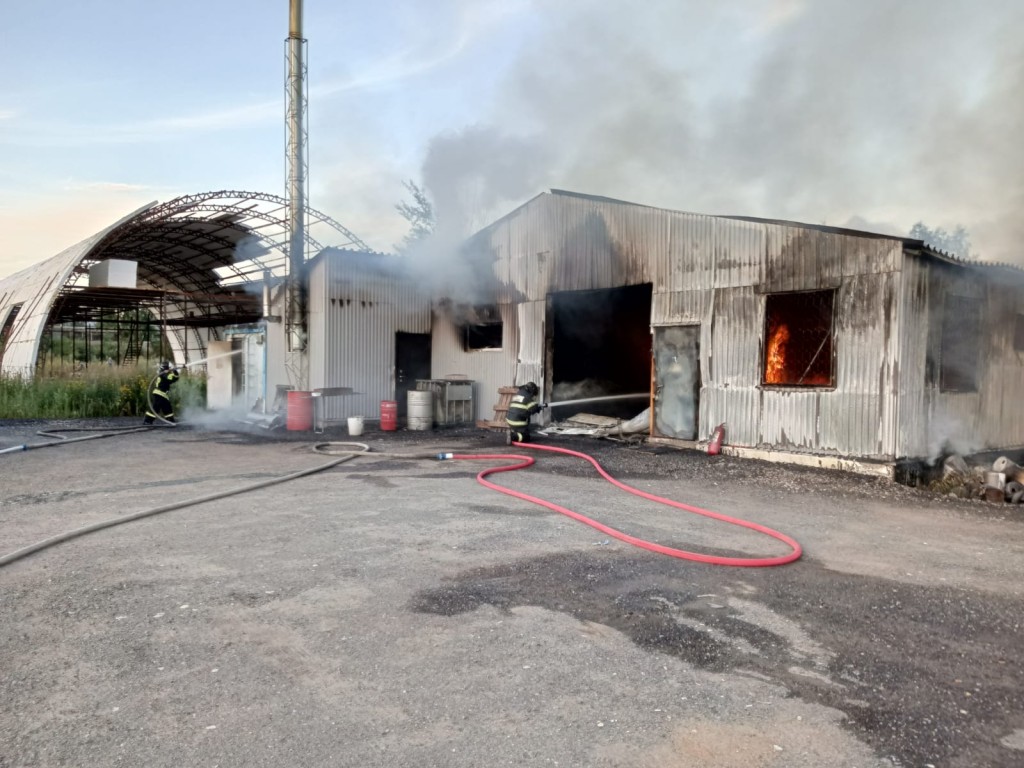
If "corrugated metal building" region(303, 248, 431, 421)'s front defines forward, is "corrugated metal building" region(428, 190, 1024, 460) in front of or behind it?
in front

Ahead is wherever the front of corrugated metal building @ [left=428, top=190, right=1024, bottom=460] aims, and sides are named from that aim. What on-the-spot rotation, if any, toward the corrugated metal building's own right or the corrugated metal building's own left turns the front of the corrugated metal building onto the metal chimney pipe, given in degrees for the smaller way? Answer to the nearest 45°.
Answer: approximately 45° to the corrugated metal building's own right

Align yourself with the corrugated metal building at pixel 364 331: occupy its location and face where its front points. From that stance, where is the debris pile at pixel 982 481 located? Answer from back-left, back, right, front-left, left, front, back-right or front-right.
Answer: front-left

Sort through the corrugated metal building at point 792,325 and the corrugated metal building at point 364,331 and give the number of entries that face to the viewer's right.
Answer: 0

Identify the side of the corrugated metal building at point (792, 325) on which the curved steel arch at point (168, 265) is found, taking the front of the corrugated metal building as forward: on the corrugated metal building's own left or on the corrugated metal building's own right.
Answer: on the corrugated metal building's own right

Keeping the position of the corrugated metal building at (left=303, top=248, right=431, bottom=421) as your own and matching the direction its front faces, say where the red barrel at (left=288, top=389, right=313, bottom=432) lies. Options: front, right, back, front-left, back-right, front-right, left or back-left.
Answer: front-right

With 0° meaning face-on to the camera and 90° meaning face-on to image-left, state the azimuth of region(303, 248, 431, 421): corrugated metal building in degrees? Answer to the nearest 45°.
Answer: approximately 0°

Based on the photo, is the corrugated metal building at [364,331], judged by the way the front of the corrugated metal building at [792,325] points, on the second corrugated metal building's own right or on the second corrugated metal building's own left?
on the second corrugated metal building's own right

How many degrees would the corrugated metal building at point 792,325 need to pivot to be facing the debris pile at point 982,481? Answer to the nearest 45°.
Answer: approximately 90° to its left

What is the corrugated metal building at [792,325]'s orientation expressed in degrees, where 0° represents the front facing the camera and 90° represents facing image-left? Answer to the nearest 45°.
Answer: approximately 45°

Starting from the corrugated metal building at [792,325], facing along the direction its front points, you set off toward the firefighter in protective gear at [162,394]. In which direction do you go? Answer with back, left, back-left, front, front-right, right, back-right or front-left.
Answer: front-right

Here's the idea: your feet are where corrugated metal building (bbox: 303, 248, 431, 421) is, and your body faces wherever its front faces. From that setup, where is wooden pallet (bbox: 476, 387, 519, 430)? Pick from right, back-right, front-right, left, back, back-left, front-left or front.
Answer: front-left

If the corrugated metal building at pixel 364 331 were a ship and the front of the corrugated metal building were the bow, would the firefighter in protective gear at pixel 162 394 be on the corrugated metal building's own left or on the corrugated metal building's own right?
on the corrugated metal building's own right
